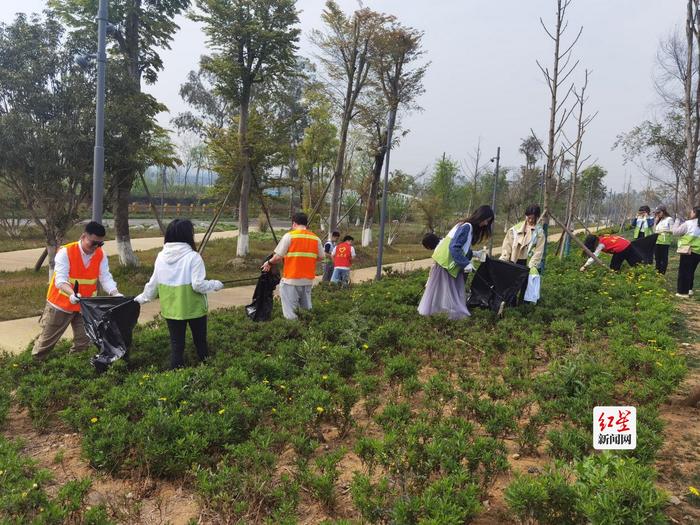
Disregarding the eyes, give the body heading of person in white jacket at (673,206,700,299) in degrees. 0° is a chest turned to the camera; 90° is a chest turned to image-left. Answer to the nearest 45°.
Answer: approximately 90°

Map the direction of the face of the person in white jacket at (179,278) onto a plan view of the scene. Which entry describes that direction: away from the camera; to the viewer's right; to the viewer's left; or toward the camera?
away from the camera

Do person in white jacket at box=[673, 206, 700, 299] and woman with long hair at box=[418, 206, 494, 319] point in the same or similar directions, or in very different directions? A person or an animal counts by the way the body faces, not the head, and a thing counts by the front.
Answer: very different directions

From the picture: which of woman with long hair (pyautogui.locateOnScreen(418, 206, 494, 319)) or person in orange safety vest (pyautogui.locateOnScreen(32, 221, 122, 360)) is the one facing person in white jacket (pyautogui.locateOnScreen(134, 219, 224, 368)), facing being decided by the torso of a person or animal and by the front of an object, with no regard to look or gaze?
the person in orange safety vest

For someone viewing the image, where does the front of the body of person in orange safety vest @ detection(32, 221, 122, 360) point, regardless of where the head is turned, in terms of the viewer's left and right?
facing the viewer and to the right of the viewer

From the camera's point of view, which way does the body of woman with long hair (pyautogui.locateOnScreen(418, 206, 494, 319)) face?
to the viewer's right

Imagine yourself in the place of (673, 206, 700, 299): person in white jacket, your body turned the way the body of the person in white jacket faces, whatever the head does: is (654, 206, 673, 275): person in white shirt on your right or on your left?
on your right

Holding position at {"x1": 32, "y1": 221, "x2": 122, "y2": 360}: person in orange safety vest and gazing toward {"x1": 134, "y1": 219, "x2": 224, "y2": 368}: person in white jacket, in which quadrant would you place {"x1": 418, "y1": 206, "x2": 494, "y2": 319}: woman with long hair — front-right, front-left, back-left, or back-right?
front-left

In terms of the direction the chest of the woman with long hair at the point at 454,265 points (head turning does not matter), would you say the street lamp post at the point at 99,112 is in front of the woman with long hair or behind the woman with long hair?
behind

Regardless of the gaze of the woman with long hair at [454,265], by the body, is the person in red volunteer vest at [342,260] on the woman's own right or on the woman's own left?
on the woman's own left
